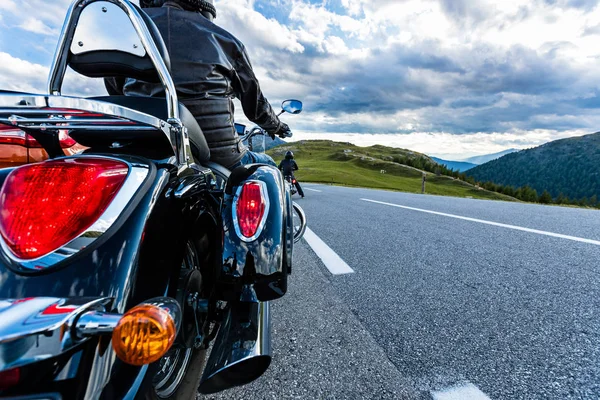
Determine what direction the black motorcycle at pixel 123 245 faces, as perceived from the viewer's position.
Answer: facing away from the viewer and to the right of the viewer
